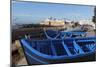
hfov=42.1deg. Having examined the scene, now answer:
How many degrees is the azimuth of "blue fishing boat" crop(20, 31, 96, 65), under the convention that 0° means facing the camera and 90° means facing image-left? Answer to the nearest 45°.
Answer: approximately 90°
